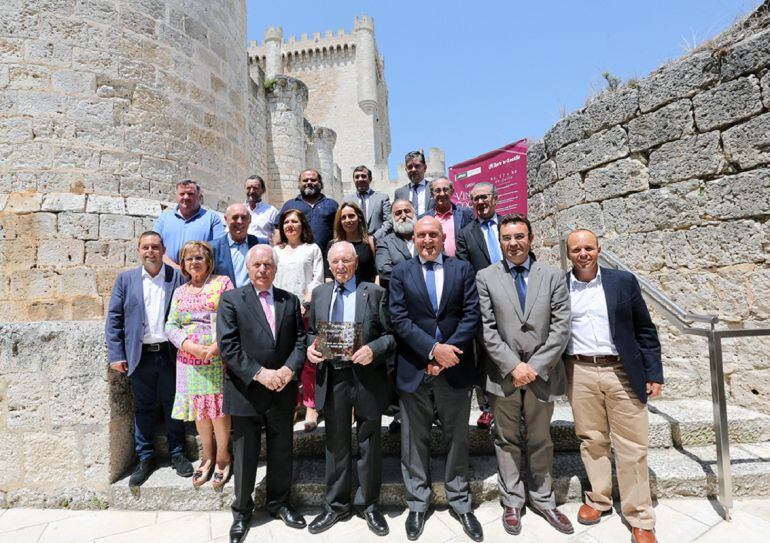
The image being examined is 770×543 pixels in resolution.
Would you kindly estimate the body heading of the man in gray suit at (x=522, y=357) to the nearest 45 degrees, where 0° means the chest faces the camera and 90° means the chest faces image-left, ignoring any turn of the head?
approximately 0°

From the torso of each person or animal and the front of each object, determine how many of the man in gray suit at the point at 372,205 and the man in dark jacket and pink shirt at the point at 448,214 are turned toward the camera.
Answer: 2

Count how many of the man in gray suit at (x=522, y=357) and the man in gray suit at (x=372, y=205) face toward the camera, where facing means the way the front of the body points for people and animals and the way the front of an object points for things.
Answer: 2

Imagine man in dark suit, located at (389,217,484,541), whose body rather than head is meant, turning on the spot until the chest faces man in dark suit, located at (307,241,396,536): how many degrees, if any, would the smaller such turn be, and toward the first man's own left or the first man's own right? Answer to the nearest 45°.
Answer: approximately 90° to the first man's own right

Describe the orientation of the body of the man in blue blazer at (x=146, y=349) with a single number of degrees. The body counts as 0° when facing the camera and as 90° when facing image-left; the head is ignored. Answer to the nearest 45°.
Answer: approximately 0°

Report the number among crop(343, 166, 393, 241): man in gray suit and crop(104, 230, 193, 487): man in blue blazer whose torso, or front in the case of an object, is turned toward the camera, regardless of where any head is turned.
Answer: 2

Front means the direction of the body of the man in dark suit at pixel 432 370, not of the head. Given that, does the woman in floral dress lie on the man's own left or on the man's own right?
on the man's own right
